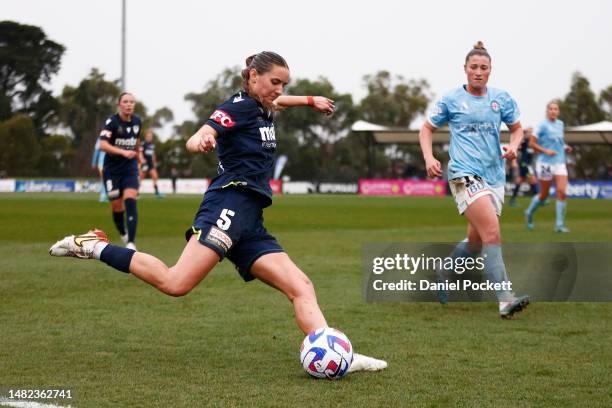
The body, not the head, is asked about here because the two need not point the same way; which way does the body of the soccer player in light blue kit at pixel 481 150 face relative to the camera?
toward the camera

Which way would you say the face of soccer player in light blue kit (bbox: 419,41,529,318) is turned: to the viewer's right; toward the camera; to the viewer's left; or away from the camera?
toward the camera

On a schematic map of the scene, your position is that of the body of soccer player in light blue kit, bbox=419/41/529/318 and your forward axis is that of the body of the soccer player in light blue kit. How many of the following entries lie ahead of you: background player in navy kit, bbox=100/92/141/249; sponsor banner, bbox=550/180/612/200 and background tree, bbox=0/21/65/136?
0

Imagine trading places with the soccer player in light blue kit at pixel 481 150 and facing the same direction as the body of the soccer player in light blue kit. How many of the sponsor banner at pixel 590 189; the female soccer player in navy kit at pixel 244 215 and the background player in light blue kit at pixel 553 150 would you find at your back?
2

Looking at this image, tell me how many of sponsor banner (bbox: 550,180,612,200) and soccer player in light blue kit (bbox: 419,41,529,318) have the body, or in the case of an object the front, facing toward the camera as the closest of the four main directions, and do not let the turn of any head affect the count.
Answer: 2

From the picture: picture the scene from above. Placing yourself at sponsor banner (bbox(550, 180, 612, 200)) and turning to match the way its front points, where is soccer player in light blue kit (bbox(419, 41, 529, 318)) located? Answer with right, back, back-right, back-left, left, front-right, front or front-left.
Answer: front

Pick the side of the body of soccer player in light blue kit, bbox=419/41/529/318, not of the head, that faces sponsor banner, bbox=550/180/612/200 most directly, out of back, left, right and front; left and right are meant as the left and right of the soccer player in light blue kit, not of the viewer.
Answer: back

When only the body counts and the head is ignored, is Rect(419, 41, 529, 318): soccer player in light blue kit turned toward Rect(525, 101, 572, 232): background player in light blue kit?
no

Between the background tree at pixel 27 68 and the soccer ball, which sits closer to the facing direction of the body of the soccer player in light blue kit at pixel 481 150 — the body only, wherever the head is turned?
the soccer ball

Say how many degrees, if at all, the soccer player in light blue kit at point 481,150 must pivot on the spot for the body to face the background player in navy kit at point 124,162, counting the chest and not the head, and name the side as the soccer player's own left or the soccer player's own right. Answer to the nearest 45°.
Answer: approximately 135° to the soccer player's own right

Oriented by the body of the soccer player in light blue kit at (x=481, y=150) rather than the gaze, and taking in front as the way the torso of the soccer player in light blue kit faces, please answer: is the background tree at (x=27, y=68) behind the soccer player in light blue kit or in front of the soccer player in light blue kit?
behind

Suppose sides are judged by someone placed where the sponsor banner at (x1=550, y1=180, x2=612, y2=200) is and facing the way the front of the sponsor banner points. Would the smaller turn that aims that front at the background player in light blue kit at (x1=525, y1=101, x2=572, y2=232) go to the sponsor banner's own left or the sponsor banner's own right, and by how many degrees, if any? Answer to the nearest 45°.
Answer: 0° — it already faces them

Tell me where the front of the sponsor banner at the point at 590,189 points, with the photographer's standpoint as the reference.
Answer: facing the viewer

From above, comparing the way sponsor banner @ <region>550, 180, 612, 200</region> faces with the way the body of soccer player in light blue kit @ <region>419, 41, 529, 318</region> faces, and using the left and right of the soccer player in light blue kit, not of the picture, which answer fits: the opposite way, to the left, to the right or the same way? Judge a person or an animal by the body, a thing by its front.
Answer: the same way

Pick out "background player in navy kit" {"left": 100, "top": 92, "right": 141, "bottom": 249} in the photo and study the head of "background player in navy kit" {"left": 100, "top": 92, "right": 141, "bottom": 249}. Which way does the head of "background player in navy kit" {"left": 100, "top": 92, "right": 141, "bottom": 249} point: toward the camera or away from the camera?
toward the camera

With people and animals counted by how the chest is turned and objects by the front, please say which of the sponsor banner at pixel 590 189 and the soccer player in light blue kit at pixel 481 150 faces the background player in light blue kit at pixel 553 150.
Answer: the sponsor banner

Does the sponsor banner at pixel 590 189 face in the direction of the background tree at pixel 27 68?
no
